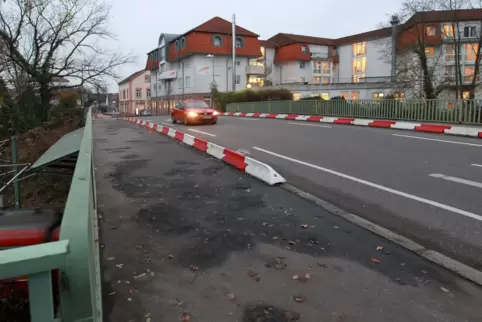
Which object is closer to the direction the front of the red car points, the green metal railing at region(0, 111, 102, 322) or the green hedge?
the green metal railing

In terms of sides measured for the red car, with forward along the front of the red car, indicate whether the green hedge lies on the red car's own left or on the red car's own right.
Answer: on the red car's own left

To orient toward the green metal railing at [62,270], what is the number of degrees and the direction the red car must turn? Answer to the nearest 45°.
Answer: approximately 45° to its right

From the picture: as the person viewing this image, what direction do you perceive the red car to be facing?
facing the viewer and to the right of the viewer

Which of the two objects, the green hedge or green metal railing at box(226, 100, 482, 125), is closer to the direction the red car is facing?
the green metal railing

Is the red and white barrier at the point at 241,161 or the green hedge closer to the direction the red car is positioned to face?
the red and white barrier

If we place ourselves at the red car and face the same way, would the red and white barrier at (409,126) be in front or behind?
in front

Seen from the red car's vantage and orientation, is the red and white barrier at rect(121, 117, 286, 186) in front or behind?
in front

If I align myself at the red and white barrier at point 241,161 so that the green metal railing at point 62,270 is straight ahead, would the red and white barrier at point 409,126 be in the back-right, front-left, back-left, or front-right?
back-left

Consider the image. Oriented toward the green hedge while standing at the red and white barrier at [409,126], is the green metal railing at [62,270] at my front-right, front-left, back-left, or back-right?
back-left
